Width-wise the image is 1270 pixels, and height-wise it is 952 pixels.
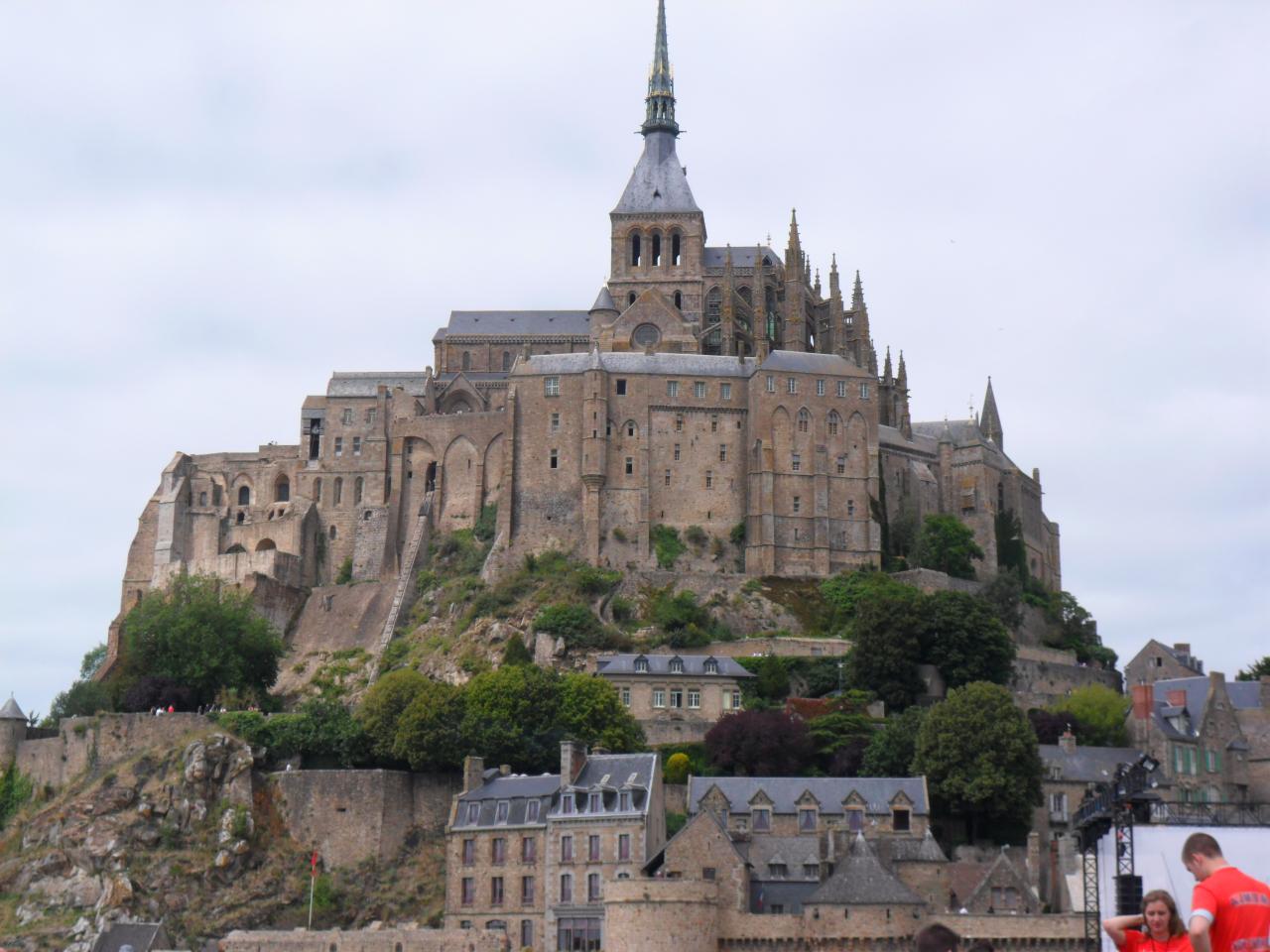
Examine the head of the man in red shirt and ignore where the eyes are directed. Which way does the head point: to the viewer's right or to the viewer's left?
to the viewer's left

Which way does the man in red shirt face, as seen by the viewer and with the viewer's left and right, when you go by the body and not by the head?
facing away from the viewer and to the left of the viewer

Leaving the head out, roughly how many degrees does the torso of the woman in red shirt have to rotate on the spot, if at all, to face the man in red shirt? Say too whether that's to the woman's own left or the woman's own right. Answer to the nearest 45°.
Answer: approximately 45° to the woman's own left

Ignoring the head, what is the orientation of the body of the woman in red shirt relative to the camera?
toward the camera

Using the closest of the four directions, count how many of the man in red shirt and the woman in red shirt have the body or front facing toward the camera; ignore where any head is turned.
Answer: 1

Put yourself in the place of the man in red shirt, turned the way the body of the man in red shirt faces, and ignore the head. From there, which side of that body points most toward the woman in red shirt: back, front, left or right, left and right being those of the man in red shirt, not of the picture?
front
